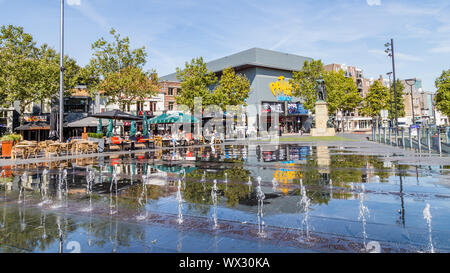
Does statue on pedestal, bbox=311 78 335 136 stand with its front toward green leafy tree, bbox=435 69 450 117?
no

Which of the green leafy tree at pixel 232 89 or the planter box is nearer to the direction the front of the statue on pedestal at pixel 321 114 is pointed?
the planter box

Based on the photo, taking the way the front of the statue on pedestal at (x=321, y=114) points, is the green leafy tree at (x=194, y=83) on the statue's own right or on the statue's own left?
on the statue's own right

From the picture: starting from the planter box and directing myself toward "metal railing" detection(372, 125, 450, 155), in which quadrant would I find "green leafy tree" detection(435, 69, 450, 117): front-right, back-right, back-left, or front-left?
front-left

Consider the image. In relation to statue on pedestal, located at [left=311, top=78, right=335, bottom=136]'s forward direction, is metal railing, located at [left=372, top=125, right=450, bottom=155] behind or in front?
in front

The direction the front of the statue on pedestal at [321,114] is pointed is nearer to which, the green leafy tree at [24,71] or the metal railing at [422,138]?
the metal railing

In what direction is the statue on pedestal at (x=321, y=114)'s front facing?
toward the camera

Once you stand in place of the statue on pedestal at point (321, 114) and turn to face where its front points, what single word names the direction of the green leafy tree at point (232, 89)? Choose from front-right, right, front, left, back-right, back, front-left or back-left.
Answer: right

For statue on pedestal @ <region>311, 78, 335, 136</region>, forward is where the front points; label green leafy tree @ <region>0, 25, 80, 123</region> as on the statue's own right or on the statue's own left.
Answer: on the statue's own right

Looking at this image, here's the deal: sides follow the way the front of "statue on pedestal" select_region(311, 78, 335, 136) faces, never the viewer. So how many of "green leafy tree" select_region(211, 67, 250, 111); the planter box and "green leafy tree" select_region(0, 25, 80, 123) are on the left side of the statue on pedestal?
0

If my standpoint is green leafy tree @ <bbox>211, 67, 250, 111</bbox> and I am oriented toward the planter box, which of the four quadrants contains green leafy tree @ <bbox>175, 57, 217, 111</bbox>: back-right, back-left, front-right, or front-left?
front-right

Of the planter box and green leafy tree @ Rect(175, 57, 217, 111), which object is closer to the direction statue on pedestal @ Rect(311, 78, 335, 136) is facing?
the planter box

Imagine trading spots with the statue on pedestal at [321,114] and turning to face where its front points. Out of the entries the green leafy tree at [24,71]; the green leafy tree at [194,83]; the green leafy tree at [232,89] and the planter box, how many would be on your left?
0

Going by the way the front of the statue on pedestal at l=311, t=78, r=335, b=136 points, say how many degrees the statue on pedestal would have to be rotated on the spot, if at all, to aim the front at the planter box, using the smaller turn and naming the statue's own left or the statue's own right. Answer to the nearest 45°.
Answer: approximately 45° to the statue's own right
